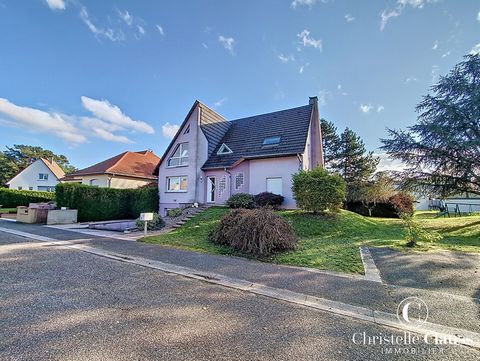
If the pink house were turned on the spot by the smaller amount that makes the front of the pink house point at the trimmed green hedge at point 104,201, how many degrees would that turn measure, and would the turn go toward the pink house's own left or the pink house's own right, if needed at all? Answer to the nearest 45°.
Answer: approximately 90° to the pink house's own right

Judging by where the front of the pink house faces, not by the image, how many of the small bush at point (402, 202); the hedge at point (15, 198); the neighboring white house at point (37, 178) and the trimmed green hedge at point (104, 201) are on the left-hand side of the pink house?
1

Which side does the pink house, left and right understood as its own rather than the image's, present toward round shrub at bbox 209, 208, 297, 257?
front

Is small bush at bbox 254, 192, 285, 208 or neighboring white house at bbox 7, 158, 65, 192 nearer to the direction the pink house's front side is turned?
the small bush

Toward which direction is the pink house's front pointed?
toward the camera

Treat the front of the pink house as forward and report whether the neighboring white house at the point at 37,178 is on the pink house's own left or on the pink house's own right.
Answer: on the pink house's own right

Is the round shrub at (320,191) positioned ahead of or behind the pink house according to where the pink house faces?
ahead

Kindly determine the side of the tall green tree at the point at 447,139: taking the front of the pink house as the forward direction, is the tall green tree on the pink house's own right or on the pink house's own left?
on the pink house's own left

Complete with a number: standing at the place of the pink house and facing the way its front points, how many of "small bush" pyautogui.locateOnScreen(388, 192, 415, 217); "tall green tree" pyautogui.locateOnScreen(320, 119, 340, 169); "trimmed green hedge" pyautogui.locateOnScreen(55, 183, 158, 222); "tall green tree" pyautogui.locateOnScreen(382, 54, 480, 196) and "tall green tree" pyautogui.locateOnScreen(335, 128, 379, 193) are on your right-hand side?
1

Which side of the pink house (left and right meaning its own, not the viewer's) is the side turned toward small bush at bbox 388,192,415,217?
left

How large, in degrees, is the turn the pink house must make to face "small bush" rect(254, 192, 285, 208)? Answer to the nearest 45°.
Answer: approximately 45° to its left

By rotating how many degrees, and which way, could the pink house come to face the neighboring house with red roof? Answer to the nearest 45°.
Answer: approximately 135° to its right
